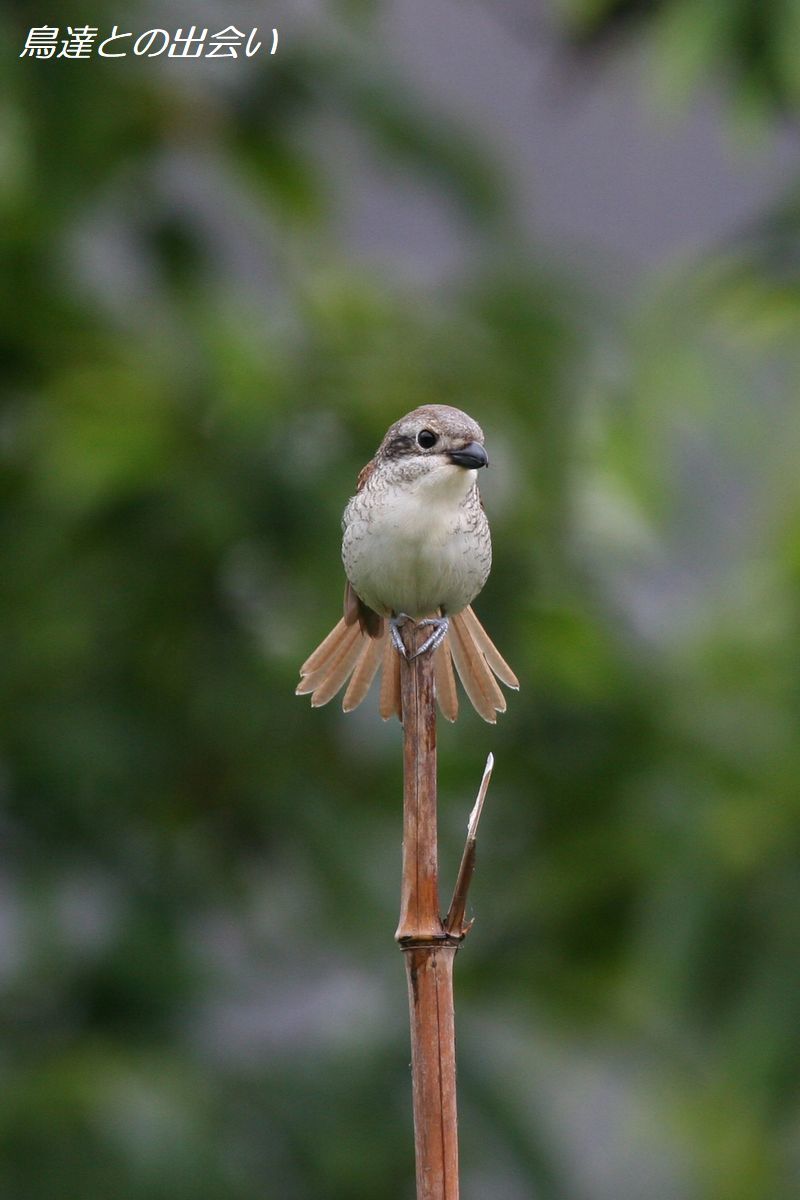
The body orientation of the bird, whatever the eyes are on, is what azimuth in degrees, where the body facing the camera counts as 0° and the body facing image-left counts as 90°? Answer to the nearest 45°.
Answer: approximately 0°
